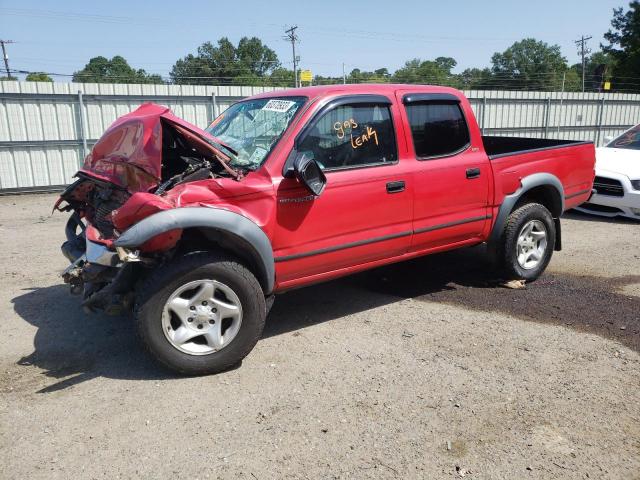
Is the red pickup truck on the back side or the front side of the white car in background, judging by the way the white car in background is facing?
on the front side

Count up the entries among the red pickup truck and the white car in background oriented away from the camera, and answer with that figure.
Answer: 0

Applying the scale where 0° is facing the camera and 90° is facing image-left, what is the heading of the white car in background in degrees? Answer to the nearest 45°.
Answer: approximately 45°

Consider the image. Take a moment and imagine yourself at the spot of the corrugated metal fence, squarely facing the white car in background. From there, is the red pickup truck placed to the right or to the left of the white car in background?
right

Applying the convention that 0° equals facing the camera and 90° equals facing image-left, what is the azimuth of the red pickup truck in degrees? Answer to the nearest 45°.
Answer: approximately 45°

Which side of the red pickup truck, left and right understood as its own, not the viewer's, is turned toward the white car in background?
back

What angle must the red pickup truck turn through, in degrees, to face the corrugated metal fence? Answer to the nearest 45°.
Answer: approximately 90° to its right
